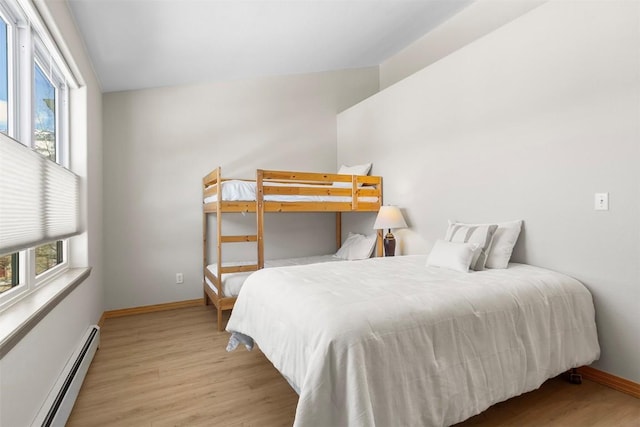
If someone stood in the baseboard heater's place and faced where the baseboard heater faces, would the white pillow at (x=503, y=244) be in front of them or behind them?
in front

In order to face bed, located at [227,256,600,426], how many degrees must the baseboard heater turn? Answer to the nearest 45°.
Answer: approximately 45° to its right

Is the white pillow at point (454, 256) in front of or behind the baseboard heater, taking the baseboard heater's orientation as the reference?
in front

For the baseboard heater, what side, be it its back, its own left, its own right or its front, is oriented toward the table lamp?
front

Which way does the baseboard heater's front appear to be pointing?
to the viewer's right

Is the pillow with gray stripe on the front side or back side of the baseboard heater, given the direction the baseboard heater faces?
on the front side
